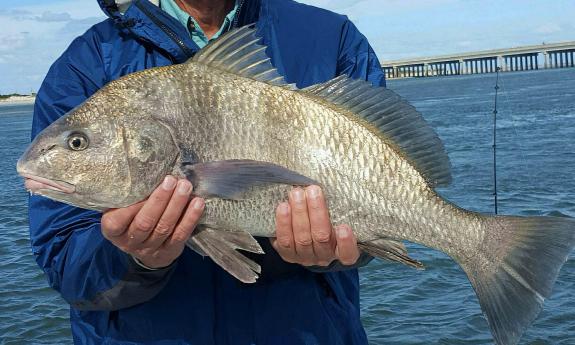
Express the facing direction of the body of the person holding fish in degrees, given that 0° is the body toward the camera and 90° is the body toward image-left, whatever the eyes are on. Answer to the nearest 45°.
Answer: approximately 0°
